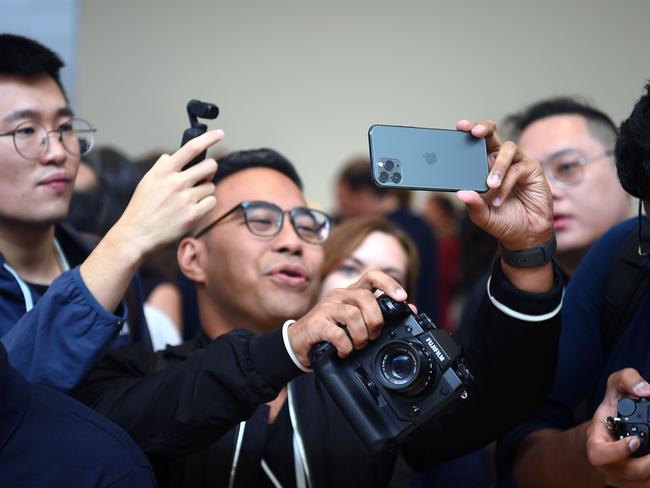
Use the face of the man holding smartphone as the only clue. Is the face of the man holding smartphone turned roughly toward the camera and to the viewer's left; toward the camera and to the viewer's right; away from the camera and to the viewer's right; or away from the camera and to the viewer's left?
toward the camera and to the viewer's right

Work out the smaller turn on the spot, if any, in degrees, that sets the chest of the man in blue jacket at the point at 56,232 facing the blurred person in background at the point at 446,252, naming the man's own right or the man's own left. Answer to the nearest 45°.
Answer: approximately 90° to the man's own left

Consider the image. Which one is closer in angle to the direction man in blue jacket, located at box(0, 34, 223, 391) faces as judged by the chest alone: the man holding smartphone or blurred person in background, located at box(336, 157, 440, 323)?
the man holding smartphone

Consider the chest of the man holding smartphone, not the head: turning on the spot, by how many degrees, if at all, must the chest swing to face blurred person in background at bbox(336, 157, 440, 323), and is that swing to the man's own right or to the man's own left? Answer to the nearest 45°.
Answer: approximately 135° to the man's own left

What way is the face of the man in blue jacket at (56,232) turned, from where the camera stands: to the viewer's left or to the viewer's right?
to the viewer's right

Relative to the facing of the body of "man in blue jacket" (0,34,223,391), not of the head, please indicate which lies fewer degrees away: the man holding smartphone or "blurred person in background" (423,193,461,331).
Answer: the man holding smartphone

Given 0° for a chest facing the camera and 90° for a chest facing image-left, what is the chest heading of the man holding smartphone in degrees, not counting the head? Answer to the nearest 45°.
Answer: approximately 315°
